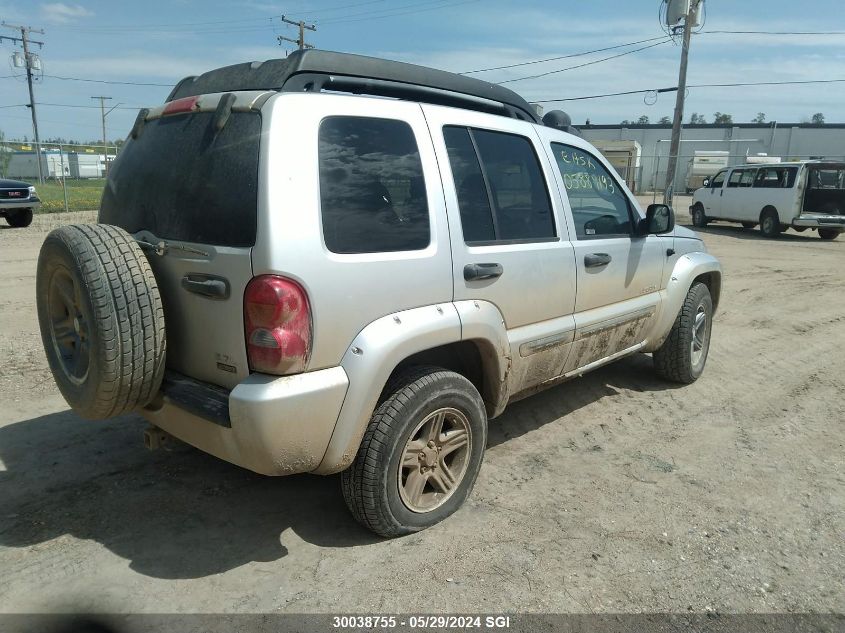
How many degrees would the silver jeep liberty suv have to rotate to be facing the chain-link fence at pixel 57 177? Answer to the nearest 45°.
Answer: approximately 90° to its left

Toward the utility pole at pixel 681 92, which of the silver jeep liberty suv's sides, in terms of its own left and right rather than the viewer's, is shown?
front

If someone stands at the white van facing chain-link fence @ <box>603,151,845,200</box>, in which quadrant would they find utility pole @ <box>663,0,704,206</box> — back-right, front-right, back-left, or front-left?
front-left

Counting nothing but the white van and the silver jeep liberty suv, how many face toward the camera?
0

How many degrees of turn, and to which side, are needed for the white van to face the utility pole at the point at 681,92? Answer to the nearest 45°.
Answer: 0° — it already faces it

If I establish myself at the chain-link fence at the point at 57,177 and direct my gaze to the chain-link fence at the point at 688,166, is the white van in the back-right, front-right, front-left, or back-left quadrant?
front-right

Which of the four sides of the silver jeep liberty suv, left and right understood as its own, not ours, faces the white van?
front

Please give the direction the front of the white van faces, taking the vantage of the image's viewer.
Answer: facing away from the viewer and to the left of the viewer

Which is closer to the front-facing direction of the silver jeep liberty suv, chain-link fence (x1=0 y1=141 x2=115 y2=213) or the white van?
the white van

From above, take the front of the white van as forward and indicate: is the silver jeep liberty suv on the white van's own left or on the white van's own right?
on the white van's own left

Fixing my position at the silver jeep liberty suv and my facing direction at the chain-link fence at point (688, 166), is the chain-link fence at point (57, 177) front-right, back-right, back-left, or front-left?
front-left

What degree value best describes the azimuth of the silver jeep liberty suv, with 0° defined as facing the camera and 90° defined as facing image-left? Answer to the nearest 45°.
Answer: approximately 225°
